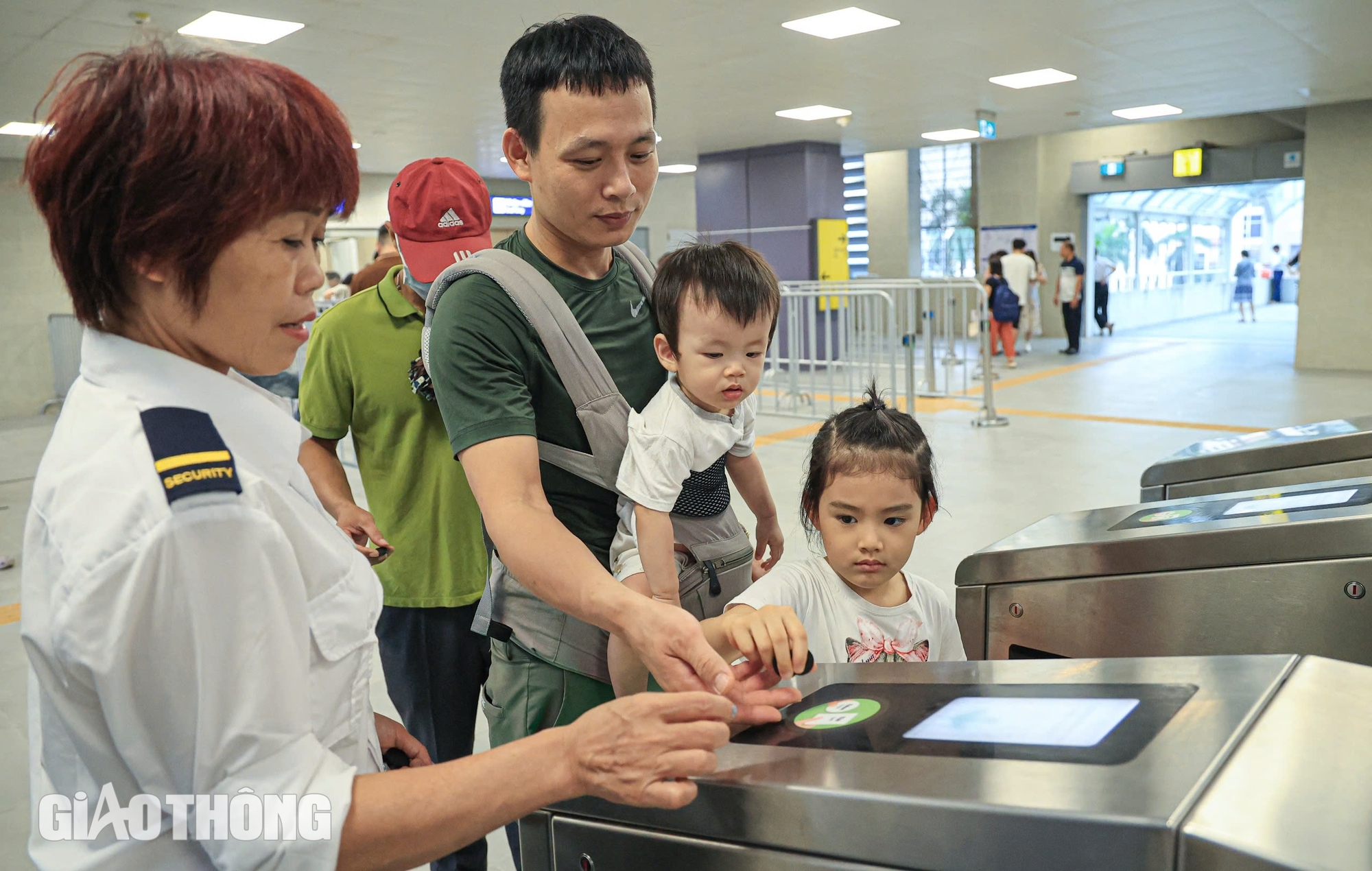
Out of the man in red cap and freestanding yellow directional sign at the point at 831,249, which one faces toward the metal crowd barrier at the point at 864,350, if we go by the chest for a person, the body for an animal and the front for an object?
the freestanding yellow directional sign

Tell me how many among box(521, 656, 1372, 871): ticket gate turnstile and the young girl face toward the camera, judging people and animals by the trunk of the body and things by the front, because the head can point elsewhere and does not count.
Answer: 1

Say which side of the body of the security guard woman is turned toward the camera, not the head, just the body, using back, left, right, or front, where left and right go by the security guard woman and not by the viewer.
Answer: right

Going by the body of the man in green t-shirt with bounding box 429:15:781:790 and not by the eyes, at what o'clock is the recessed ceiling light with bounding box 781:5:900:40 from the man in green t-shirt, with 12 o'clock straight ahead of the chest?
The recessed ceiling light is roughly at 8 o'clock from the man in green t-shirt.

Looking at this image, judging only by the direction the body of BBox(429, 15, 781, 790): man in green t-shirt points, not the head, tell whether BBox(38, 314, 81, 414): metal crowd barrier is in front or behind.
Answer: behind

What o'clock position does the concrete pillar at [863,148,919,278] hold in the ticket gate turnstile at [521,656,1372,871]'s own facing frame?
The concrete pillar is roughly at 3 o'clock from the ticket gate turnstile.

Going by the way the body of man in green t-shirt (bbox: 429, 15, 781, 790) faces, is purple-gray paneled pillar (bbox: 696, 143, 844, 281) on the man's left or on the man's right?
on the man's left

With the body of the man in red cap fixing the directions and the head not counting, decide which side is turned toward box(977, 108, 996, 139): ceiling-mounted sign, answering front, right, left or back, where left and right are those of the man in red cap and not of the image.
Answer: left

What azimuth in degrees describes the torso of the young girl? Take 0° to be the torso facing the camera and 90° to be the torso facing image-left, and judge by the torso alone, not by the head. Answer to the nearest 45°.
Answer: approximately 0°

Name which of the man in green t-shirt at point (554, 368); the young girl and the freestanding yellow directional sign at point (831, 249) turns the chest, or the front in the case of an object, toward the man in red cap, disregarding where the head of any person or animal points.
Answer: the freestanding yellow directional sign

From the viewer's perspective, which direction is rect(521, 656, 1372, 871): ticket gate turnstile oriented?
to the viewer's left

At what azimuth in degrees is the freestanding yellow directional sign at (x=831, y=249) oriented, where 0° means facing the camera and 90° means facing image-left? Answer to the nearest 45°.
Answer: approximately 0°

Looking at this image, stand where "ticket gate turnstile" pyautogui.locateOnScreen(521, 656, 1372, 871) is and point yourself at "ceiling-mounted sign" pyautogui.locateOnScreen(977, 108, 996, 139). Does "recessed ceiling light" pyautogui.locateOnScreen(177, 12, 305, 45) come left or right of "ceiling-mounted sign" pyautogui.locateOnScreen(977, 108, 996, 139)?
left

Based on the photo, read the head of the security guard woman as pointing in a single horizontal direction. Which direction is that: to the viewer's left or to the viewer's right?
to the viewer's right
